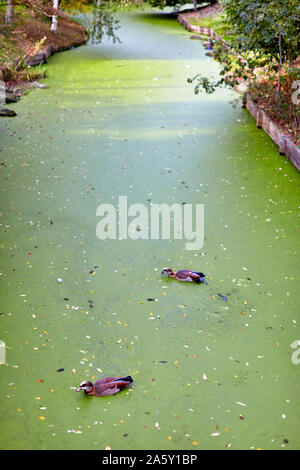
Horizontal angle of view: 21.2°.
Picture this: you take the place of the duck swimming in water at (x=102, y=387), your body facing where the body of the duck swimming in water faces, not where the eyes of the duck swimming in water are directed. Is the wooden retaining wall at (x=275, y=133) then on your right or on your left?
on your right

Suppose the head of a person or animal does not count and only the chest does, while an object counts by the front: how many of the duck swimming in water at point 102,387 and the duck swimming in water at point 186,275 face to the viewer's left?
2

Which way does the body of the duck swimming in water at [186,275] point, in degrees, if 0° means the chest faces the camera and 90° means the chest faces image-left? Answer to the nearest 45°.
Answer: approximately 90°

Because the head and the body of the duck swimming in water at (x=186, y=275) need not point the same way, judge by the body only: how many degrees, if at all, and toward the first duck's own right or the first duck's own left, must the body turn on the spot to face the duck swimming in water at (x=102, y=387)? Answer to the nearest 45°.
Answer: approximately 90° to the first duck's own left

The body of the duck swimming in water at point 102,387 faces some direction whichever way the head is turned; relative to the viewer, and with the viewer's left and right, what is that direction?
facing to the left of the viewer

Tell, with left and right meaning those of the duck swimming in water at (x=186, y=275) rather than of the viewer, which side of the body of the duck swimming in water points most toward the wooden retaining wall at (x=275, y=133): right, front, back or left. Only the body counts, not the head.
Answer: right
